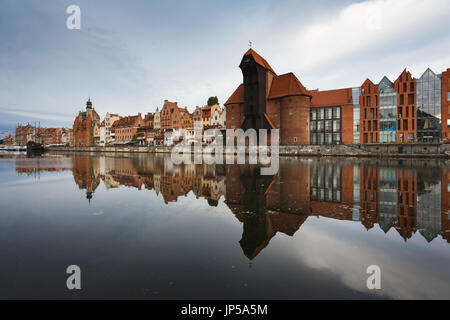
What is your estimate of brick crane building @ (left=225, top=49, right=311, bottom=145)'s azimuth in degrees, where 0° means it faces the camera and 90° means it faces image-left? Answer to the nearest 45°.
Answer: approximately 45°

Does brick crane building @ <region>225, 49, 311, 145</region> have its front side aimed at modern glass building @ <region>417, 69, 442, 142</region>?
no

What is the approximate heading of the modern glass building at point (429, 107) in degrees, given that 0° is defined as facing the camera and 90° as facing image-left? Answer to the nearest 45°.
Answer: approximately 0°

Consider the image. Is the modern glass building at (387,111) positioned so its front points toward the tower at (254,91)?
no

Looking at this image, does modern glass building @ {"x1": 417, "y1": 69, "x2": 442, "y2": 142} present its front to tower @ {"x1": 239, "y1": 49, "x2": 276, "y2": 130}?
no

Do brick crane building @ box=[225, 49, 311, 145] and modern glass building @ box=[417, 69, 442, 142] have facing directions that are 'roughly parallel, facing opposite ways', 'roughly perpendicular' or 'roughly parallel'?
roughly parallel

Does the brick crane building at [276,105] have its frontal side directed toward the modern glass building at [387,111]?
no

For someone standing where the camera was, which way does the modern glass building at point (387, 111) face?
facing the viewer

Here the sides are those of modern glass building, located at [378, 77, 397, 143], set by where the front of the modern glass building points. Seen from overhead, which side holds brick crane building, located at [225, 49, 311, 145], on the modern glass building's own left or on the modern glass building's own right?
on the modern glass building's own right
